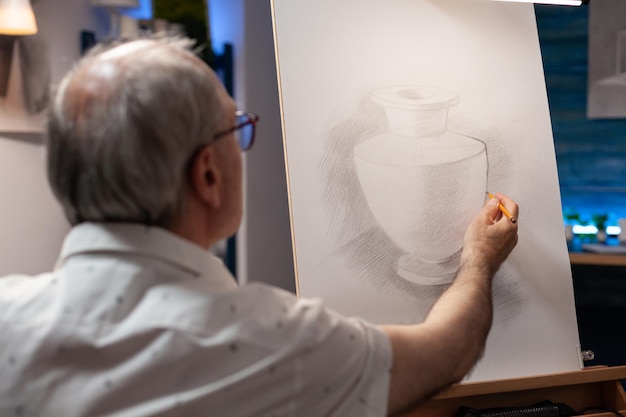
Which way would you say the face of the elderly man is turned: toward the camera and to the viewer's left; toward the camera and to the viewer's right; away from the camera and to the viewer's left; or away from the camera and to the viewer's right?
away from the camera and to the viewer's right

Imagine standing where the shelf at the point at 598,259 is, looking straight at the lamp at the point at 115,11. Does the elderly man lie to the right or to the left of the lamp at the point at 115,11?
left

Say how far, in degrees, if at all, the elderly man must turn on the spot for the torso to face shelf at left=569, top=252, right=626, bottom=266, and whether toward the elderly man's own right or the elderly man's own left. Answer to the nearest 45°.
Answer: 0° — they already face it

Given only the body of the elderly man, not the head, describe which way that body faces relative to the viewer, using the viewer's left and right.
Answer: facing away from the viewer and to the right of the viewer

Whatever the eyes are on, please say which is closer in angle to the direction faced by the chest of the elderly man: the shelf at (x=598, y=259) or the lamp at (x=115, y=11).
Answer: the shelf

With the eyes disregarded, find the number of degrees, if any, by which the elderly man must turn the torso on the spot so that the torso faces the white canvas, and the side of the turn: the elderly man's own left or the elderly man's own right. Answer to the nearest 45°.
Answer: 0° — they already face it

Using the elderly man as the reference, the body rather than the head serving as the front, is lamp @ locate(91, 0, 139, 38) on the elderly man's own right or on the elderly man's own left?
on the elderly man's own left
